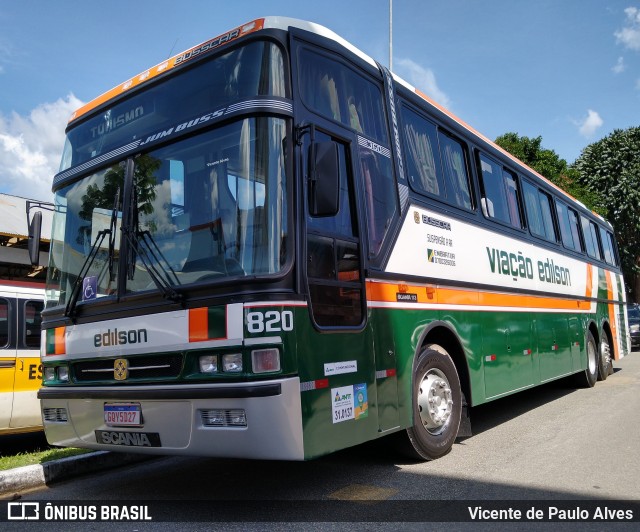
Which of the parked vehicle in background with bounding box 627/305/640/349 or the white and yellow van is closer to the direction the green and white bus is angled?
the white and yellow van

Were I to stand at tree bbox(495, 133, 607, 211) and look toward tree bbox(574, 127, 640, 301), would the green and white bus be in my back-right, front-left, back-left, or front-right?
back-right

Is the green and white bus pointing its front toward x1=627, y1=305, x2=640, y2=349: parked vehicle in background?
no

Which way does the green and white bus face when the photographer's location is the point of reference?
facing the viewer and to the left of the viewer

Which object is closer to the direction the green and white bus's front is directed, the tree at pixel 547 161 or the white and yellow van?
the white and yellow van

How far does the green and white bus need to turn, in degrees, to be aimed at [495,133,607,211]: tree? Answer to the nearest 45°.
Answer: approximately 180°

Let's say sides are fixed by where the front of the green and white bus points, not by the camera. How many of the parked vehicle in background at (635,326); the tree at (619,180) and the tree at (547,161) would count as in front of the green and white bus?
0

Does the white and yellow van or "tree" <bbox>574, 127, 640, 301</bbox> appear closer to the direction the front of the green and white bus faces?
the white and yellow van

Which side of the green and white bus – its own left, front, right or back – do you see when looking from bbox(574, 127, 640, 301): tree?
back
